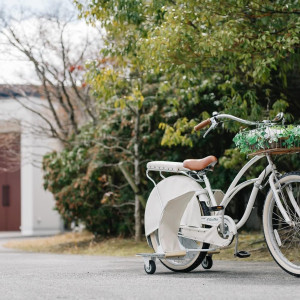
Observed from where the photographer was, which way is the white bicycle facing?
facing the viewer and to the right of the viewer
